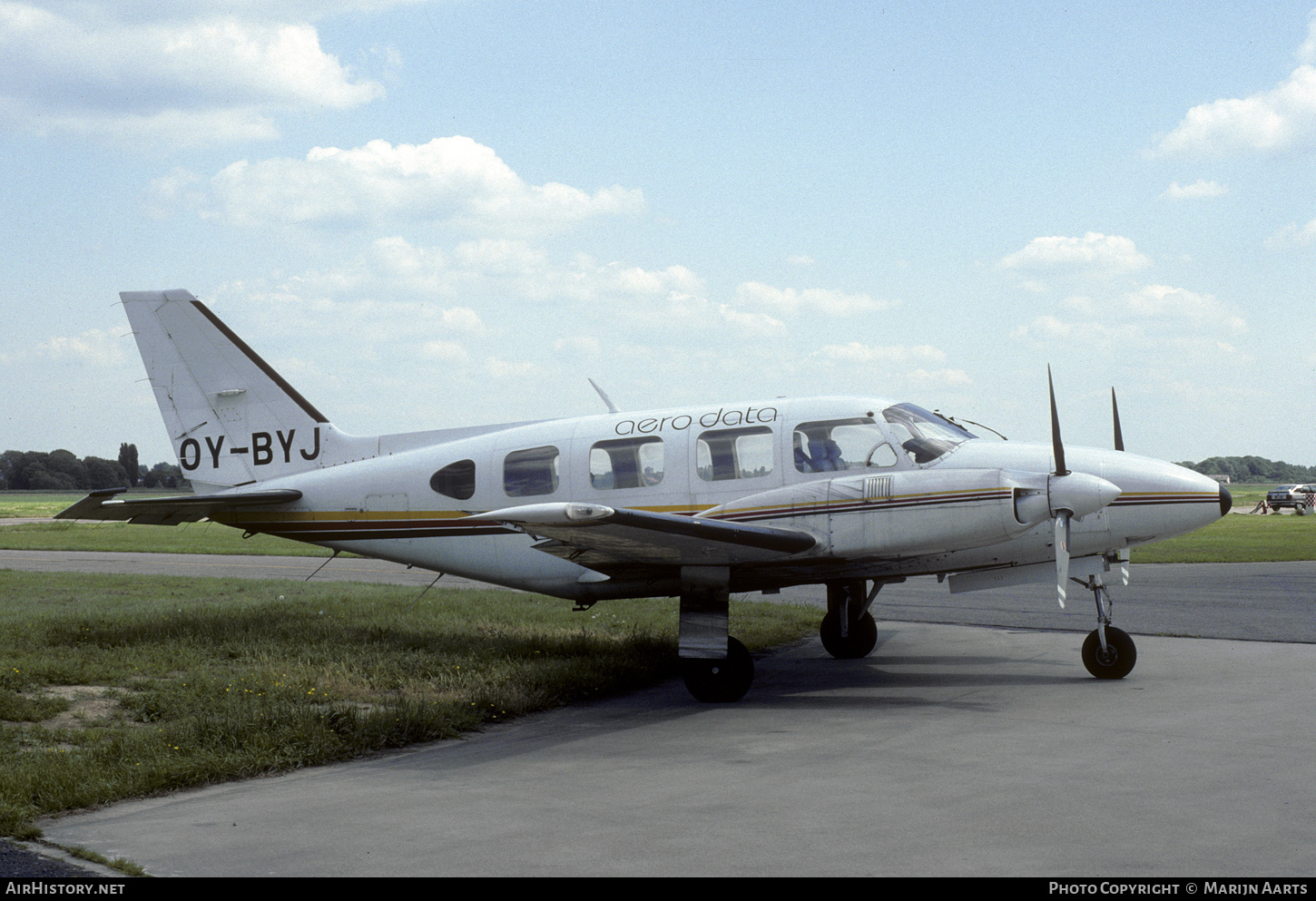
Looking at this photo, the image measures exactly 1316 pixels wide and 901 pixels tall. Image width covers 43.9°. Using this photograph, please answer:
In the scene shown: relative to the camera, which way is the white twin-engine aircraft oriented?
to the viewer's right
